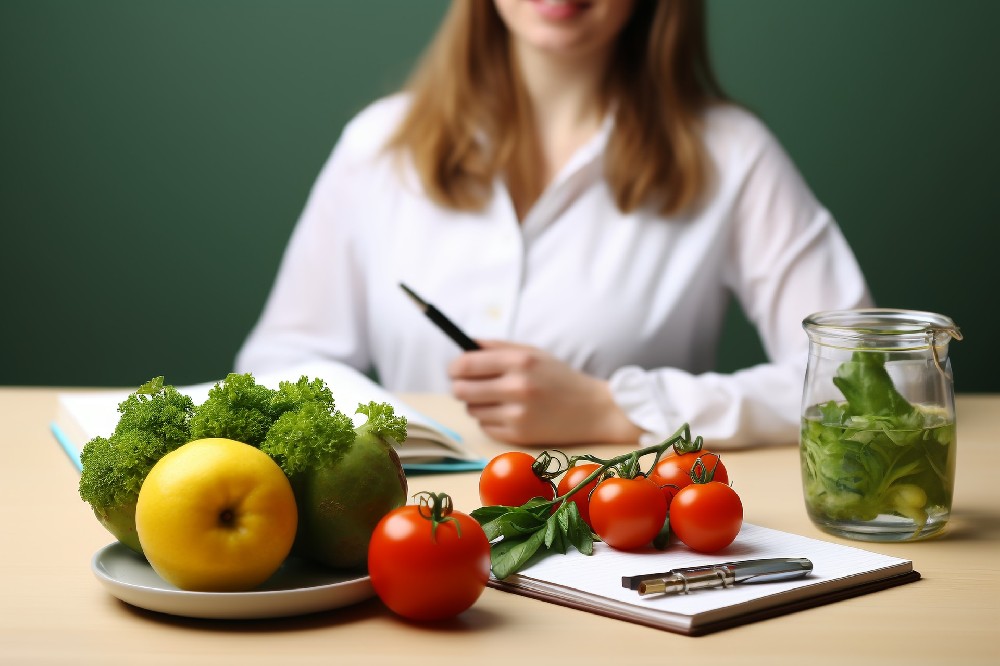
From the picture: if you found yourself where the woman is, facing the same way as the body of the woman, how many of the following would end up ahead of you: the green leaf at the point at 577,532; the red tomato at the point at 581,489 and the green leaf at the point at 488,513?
3

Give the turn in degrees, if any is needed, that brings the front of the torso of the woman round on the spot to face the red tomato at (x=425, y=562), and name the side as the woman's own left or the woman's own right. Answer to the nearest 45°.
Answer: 0° — they already face it

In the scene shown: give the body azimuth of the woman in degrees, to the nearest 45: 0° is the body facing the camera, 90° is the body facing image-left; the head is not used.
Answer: approximately 0°

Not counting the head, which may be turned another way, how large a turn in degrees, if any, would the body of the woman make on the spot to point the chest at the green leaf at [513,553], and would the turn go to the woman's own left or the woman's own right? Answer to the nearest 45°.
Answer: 0° — they already face it

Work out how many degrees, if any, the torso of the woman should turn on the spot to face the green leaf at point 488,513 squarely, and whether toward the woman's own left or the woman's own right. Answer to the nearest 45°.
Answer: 0° — they already face it

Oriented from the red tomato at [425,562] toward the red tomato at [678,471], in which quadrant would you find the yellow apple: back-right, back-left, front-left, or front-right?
back-left
